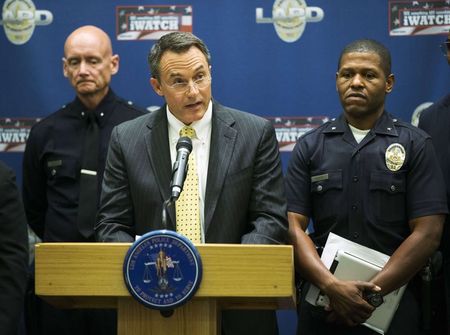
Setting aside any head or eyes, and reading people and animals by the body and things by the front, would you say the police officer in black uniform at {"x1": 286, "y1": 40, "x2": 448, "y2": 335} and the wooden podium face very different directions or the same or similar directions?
same or similar directions

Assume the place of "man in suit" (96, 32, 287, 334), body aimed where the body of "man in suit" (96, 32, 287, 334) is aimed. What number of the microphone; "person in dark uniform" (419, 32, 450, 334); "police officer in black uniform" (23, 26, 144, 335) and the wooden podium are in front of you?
2

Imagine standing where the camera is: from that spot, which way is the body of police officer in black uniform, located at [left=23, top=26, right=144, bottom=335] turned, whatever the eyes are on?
toward the camera

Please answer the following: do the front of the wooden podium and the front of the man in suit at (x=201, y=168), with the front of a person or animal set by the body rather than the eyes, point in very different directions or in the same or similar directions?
same or similar directions

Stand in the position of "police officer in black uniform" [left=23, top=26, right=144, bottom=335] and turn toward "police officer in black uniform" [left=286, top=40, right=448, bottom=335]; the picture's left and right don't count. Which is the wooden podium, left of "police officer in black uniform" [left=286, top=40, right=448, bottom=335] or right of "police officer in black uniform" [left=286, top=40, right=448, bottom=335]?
right

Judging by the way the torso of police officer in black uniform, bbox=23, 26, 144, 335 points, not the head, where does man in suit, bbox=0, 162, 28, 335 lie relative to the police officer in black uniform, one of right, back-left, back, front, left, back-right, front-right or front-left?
front

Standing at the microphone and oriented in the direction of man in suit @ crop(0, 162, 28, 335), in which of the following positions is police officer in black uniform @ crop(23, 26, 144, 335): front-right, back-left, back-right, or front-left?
front-right

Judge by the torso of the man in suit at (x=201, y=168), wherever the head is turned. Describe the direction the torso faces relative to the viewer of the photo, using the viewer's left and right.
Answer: facing the viewer

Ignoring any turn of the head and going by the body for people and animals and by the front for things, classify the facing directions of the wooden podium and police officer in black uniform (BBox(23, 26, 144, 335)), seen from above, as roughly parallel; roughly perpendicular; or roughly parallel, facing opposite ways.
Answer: roughly parallel

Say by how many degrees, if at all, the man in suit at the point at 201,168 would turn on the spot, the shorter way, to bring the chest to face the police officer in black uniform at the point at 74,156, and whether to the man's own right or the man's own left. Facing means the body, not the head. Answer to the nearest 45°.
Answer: approximately 135° to the man's own right

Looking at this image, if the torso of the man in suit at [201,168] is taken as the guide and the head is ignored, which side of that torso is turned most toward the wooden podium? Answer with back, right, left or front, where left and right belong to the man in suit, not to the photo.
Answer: front
